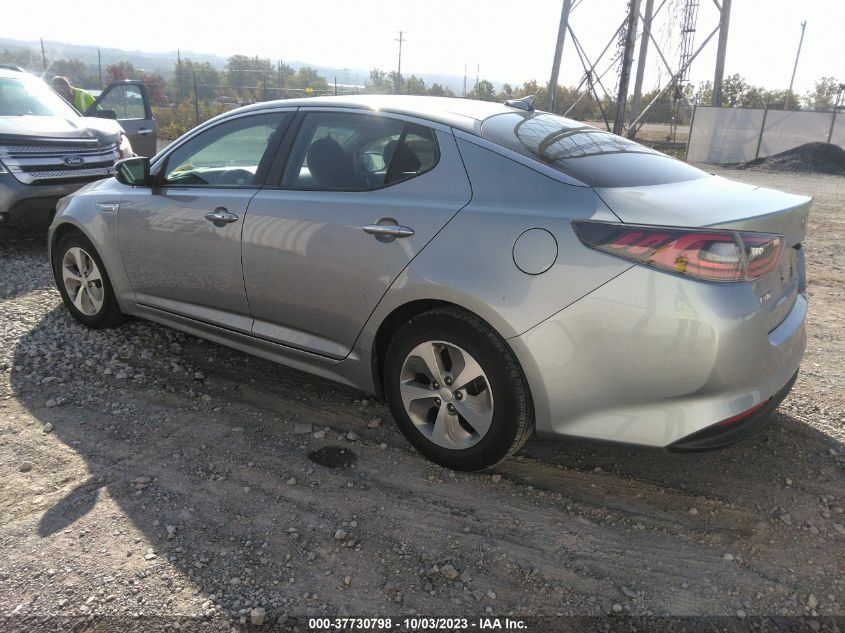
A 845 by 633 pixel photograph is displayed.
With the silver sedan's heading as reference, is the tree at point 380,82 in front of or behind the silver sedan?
in front

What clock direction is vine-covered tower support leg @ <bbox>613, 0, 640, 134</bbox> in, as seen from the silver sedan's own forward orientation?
The vine-covered tower support leg is roughly at 2 o'clock from the silver sedan.

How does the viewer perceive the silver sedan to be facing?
facing away from the viewer and to the left of the viewer

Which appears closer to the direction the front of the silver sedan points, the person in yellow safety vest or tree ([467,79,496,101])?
the person in yellow safety vest

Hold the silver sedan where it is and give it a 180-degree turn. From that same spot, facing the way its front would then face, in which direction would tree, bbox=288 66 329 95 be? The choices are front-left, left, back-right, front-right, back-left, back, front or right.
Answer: back-left

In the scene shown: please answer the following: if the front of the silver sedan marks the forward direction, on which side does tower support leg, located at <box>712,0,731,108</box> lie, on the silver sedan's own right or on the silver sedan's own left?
on the silver sedan's own right

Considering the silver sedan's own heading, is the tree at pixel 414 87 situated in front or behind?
in front

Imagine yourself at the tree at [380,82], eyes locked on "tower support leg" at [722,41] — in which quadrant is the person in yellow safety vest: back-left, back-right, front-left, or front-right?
front-right

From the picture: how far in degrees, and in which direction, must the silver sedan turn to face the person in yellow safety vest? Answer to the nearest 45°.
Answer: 0° — it already faces them

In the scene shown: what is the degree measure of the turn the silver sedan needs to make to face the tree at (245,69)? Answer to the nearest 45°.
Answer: approximately 45° to its right

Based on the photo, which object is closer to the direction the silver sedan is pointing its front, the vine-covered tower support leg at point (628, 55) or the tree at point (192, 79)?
the tree

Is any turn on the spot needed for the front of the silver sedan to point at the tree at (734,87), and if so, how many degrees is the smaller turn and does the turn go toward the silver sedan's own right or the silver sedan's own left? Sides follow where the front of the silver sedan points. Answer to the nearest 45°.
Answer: approximately 90° to the silver sedan's own right

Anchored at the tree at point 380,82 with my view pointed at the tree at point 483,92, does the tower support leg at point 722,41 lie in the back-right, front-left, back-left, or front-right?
front-right

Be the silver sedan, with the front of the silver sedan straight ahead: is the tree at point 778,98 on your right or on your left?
on your right

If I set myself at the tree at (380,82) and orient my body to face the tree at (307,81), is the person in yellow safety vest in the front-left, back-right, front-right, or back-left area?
front-left

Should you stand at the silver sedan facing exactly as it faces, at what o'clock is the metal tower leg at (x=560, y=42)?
The metal tower leg is roughly at 2 o'clock from the silver sedan.
